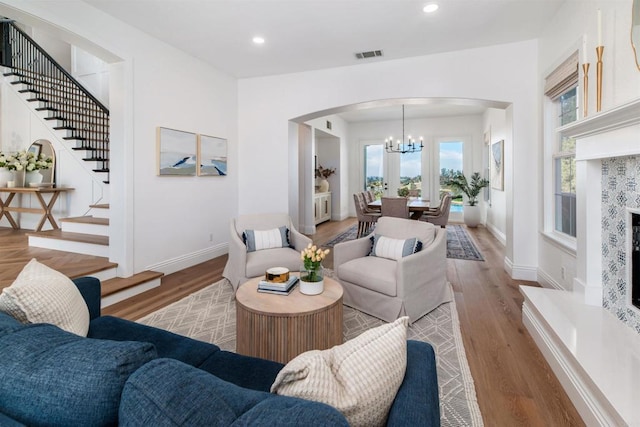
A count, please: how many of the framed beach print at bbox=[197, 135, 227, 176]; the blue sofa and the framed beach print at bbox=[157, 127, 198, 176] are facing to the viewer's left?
0

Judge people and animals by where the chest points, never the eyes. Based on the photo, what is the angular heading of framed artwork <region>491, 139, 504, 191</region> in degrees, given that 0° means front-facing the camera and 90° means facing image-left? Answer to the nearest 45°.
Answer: approximately 90°

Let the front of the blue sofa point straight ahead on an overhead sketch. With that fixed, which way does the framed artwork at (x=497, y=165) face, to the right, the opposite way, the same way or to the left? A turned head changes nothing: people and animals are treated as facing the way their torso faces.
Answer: to the left

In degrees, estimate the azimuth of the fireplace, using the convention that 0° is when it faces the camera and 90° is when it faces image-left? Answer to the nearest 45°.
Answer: approximately 45°

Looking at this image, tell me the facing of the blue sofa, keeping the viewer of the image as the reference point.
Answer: facing away from the viewer and to the right of the viewer

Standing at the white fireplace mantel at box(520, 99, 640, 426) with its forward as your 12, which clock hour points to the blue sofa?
The blue sofa is roughly at 11 o'clock from the white fireplace mantel.

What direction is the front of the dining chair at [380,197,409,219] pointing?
away from the camera

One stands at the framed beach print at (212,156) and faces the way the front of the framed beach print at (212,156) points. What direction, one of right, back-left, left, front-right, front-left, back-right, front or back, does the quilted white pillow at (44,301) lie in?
front-right

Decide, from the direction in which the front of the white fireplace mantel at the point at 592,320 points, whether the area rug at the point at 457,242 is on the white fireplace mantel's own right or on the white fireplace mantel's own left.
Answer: on the white fireplace mantel's own right

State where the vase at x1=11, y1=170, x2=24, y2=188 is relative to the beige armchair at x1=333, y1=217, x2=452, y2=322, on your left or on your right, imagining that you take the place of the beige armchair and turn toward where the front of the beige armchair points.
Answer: on your right

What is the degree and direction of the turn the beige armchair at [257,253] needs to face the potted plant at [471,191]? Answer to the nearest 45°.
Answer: approximately 90° to its left

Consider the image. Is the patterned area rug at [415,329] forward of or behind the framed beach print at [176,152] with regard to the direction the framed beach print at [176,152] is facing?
forward

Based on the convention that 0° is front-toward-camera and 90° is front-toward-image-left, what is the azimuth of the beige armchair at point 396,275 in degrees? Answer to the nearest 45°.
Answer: approximately 45°

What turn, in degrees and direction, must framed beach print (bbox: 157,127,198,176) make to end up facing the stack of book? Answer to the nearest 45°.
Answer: approximately 45° to its right

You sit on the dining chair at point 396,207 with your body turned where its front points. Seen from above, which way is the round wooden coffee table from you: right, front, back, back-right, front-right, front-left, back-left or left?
back

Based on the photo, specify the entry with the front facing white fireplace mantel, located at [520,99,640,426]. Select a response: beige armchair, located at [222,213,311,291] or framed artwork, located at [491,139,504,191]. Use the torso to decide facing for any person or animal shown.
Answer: the beige armchair

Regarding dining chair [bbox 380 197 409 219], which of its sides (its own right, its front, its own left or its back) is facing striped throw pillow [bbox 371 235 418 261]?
back
